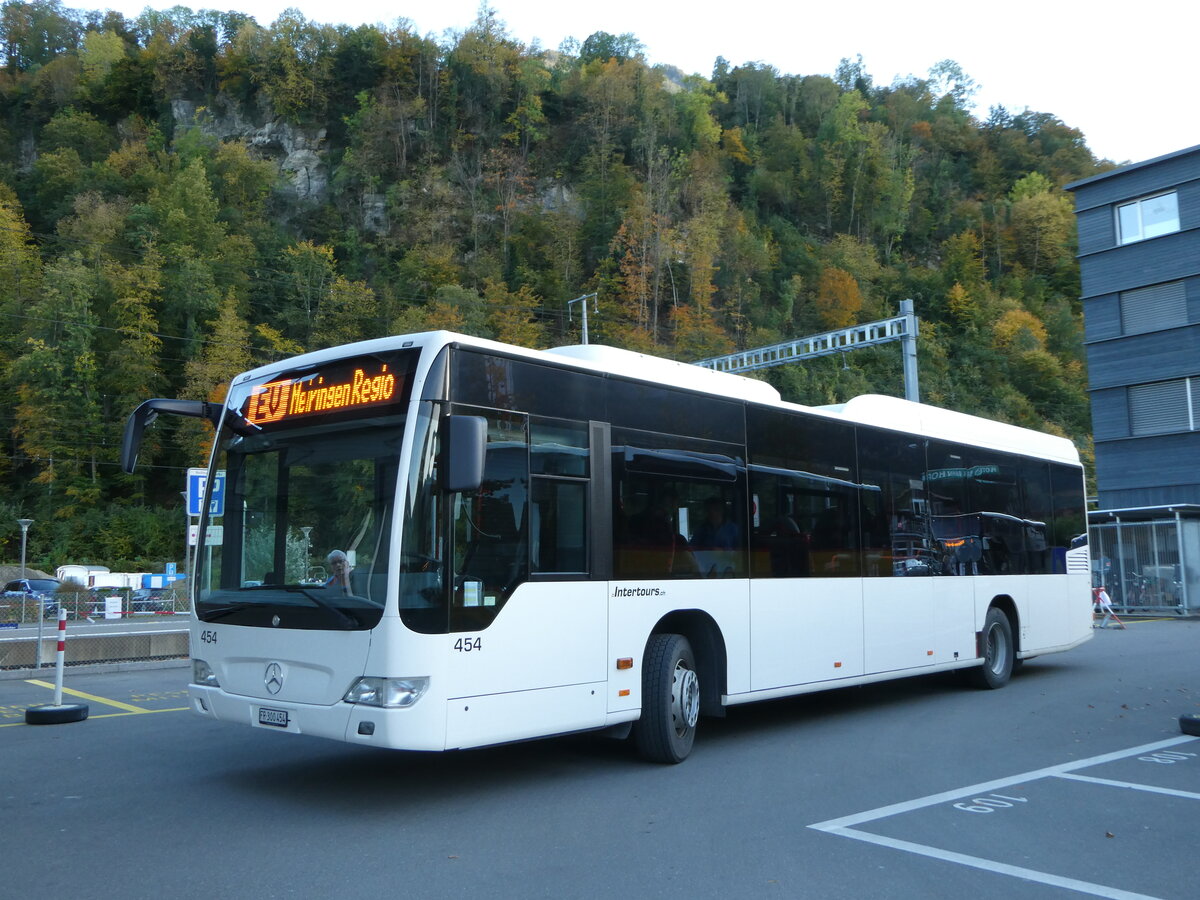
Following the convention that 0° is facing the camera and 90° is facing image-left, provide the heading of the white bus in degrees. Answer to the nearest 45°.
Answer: approximately 45°

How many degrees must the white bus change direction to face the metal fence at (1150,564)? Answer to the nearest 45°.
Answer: approximately 180°

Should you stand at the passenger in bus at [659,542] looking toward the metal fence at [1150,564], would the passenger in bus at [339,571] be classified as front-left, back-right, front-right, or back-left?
back-left
